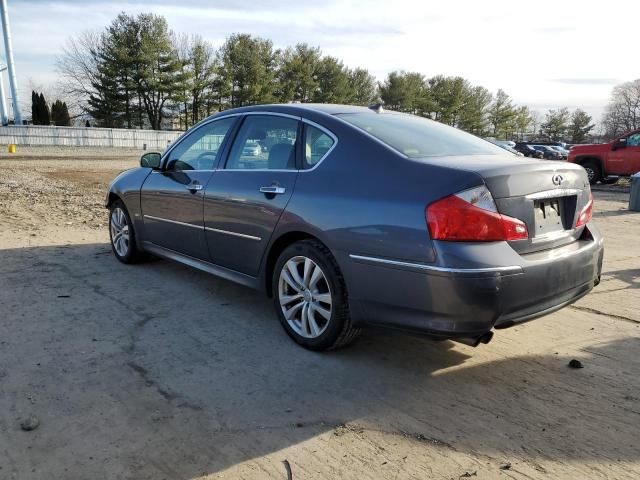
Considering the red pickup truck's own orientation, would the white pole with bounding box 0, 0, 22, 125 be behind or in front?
in front

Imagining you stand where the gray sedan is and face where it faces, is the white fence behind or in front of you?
in front

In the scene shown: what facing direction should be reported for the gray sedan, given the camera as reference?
facing away from the viewer and to the left of the viewer

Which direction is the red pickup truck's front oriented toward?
to the viewer's left

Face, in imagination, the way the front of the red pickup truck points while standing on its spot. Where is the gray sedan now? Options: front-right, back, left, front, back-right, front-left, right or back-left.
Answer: left

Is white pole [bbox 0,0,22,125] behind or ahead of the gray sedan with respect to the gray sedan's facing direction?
ahead

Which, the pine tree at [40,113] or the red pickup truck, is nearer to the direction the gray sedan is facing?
the pine tree

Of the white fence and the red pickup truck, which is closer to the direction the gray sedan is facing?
the white fence

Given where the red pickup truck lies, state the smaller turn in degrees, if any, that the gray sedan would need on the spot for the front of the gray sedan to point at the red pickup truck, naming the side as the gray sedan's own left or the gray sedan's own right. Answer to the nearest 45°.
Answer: approximately 90° to the gray sedan's own right
